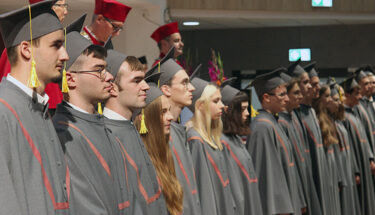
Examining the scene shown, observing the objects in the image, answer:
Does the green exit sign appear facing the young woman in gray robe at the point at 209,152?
yes

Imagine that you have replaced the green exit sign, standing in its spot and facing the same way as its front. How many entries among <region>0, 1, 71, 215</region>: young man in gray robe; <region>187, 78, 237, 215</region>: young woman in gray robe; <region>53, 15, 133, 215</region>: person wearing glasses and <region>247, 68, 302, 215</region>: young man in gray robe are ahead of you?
4

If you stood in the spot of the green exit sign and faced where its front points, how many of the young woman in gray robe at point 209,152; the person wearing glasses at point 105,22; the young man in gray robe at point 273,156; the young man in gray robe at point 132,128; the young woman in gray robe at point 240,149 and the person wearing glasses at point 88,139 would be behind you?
0

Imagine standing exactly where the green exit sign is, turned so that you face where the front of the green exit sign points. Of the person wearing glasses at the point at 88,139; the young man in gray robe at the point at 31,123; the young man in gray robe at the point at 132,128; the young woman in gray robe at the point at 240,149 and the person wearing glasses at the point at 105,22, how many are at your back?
0

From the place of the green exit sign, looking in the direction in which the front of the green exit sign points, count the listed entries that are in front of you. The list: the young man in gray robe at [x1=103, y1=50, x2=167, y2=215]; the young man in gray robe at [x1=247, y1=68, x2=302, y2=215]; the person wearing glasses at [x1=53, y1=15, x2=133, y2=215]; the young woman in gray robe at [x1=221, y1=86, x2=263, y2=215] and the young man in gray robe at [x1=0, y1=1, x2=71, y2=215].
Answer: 5

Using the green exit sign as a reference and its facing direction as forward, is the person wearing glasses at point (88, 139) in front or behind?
in front

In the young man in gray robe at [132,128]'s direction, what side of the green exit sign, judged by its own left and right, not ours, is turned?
front

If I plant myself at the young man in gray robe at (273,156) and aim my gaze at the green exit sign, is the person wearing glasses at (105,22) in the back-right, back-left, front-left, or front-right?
back-left

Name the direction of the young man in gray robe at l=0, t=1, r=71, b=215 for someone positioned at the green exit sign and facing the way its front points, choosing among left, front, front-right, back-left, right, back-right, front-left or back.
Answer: front

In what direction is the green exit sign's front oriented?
toward the camera

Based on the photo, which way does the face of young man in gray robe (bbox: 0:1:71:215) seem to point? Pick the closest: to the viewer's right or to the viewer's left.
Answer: to the viewer's right

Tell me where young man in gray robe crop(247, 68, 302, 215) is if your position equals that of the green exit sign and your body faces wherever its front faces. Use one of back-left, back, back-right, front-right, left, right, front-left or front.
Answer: front

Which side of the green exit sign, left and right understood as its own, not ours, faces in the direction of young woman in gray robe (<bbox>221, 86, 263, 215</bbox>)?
front
